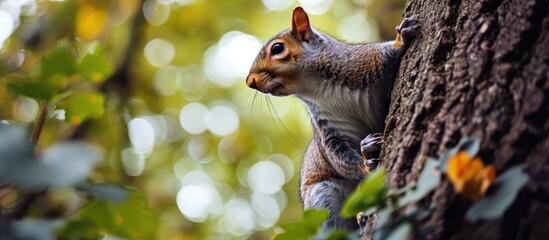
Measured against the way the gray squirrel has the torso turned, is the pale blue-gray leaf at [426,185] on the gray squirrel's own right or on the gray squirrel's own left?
on the gray squirrel's own left

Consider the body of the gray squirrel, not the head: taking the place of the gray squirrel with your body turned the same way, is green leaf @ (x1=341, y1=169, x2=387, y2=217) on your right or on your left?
on your left

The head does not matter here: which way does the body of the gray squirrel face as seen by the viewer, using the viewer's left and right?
facing to the left of the viewer
